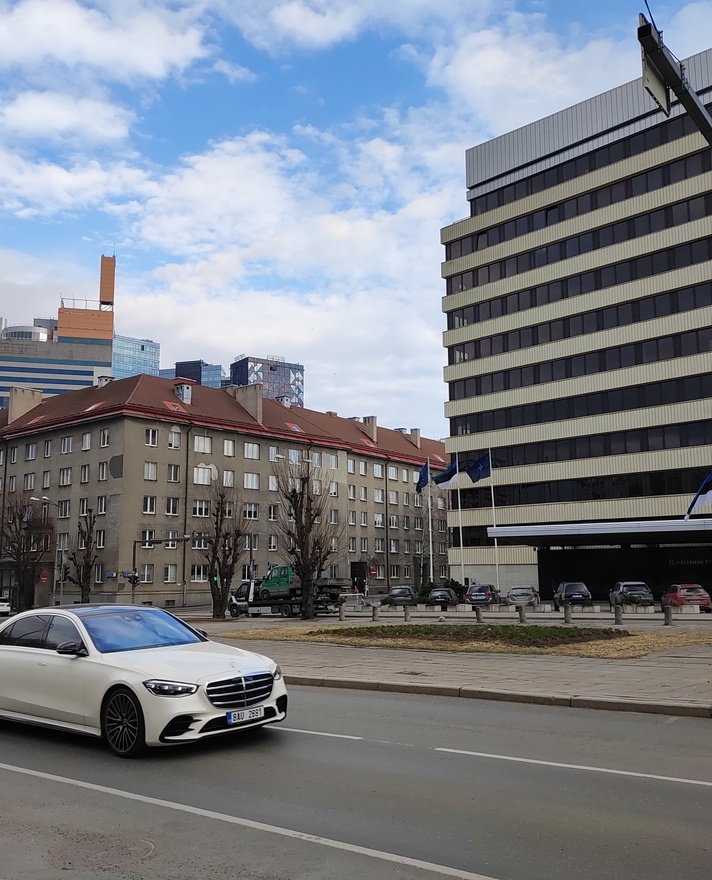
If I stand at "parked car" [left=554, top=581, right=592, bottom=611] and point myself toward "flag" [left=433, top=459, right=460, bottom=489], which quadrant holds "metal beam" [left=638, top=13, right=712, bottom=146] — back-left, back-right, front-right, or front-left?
back-left

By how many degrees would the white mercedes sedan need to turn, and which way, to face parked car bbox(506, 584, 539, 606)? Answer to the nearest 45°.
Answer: approximately 90° to its left

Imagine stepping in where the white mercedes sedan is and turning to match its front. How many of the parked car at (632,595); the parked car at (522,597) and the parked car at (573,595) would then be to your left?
3

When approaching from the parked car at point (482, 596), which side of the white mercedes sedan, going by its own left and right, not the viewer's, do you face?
left

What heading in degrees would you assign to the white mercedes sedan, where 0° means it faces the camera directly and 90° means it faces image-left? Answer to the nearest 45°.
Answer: approximately 315°

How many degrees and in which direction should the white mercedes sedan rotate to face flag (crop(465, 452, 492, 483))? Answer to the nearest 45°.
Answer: approximately 90° to its left

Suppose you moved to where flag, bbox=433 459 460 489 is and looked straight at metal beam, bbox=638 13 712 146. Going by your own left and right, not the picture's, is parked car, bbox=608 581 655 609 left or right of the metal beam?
left

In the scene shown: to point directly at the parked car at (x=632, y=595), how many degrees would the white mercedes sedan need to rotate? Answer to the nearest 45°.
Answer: approximately 90° to its left

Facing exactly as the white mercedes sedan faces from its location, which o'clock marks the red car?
The red car is roughly at 9 o'clock from the white mercedes sedan.
